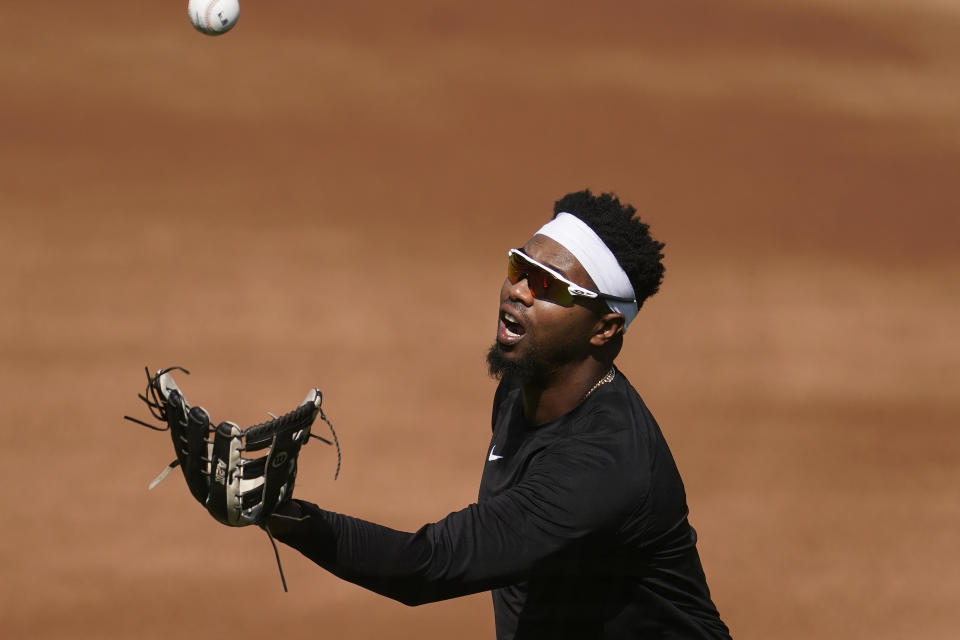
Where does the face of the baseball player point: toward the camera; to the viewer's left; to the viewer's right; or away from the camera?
to the viewer's left

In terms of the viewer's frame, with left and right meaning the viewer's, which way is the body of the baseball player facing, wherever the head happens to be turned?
facing the viewer and to the left of the viewer
